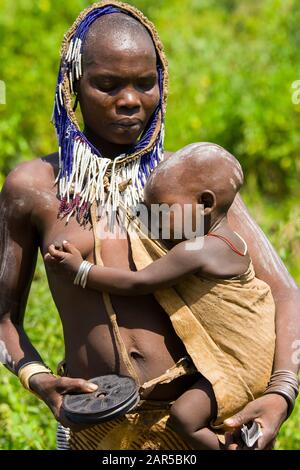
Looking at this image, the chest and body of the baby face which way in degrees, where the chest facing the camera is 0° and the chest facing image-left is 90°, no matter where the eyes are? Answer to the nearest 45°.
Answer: approximately 90°
